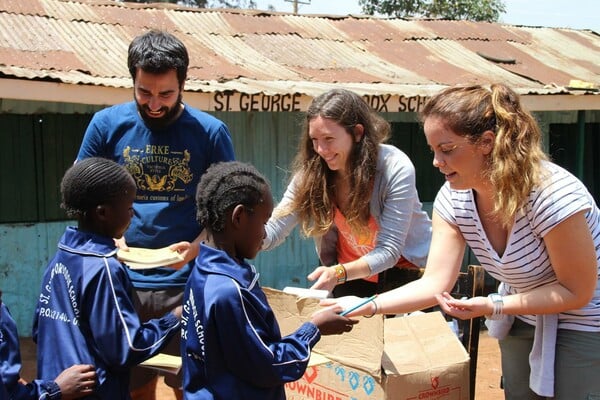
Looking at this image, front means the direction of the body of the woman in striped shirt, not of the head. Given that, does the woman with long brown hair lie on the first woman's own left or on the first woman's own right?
on the first woman's own right

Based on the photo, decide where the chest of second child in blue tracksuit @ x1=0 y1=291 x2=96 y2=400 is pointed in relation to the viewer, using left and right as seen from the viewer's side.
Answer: facing to the right of the viewer

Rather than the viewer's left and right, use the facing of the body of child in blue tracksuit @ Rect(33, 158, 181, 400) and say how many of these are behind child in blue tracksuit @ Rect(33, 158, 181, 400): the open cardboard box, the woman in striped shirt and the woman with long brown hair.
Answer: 0

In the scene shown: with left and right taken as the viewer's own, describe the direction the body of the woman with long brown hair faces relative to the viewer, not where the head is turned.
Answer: facing the viewer and to the left of the viewer

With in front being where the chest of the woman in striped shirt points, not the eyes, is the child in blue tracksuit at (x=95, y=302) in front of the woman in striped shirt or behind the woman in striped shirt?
in front

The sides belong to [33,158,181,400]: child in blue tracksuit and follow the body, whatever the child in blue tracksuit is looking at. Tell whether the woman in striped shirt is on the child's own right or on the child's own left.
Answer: on the child's own right

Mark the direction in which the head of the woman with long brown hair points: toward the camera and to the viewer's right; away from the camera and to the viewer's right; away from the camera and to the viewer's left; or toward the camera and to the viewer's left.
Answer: toward the camera and to the viewer's left

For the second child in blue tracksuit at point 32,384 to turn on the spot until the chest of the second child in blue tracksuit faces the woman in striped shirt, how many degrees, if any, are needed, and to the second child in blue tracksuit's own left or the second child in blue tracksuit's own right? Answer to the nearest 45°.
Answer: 0° — they already face them

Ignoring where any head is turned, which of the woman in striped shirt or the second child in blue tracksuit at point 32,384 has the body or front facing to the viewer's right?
the second child in blue tracksuit

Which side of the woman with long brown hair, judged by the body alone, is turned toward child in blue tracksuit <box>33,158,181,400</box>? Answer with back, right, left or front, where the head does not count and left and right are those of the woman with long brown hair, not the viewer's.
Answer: front

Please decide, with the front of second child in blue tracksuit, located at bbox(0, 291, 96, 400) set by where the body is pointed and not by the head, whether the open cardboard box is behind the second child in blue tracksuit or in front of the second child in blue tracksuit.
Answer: in front

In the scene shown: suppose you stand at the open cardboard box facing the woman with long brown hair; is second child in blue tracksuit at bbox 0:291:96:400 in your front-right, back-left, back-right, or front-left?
back-left

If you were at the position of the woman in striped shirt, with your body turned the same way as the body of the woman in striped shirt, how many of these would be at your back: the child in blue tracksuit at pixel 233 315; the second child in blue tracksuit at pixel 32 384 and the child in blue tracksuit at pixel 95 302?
0

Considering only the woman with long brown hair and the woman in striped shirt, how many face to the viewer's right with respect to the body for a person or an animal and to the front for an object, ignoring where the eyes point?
0

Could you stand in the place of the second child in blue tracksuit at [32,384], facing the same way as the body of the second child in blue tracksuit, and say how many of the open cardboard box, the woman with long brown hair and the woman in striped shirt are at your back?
0

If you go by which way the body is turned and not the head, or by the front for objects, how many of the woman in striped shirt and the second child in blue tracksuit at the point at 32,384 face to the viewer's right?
1
